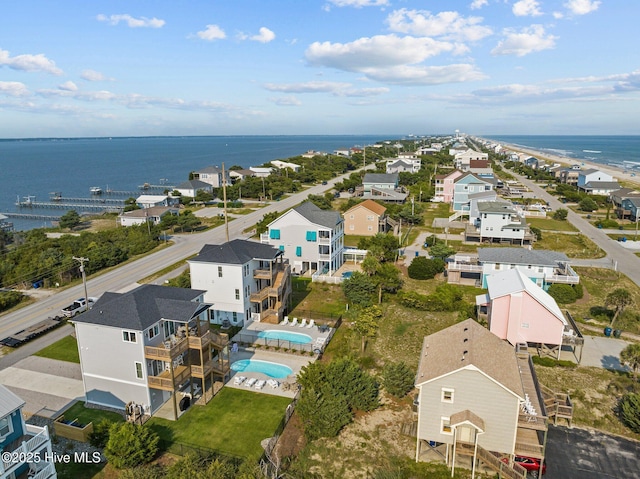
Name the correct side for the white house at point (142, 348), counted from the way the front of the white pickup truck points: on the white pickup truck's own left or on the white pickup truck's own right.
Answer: on the white pickup truck's own right

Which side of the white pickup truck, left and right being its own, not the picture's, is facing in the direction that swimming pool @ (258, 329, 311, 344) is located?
right

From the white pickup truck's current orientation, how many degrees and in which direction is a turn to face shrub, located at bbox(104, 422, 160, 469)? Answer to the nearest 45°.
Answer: approximately 135° to its right

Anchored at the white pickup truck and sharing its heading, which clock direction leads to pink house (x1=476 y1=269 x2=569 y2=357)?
The pink house is roughly at 3 o'clock from the white pickup truck.

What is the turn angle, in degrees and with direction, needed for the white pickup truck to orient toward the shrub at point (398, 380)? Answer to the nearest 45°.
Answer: approximately 90° to its right

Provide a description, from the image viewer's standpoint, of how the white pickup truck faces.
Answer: facing away from the viewer and to the right of the viewer

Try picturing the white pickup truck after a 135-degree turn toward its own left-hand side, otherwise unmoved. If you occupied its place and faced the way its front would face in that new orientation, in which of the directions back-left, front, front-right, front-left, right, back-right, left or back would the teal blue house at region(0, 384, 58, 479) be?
left
